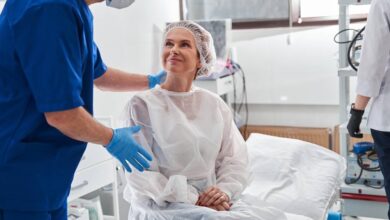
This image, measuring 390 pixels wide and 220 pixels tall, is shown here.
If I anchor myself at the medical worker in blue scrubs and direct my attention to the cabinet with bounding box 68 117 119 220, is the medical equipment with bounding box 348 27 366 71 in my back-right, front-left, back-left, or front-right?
front-right

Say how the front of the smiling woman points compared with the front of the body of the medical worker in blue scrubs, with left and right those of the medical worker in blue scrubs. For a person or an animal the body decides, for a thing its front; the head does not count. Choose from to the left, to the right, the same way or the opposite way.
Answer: to the right

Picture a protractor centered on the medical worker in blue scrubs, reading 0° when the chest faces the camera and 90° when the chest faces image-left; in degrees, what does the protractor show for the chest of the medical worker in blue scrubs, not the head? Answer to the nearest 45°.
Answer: approximately 270°

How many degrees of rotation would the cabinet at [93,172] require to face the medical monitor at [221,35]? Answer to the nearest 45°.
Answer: approximately 90° to its left

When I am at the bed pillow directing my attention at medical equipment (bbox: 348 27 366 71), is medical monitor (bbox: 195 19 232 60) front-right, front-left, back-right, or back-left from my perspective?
front-left

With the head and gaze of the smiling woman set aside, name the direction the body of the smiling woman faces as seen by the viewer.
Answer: toward the camera

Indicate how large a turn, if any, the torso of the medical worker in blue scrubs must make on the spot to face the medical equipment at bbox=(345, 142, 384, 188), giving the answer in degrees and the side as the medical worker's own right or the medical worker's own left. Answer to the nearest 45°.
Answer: approximately 45° to the medical worker's own left

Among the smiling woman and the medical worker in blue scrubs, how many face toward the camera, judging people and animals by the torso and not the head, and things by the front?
1

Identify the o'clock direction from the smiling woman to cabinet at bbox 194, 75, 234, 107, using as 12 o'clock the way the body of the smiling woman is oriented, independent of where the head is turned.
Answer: The cabinet is roughly at 6 o'clock from the smiling woman.

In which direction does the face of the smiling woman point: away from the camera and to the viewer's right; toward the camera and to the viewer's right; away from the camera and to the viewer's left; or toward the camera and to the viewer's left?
toward the camera and to the viewer's left

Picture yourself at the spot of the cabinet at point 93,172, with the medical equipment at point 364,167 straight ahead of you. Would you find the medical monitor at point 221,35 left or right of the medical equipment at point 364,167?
left
